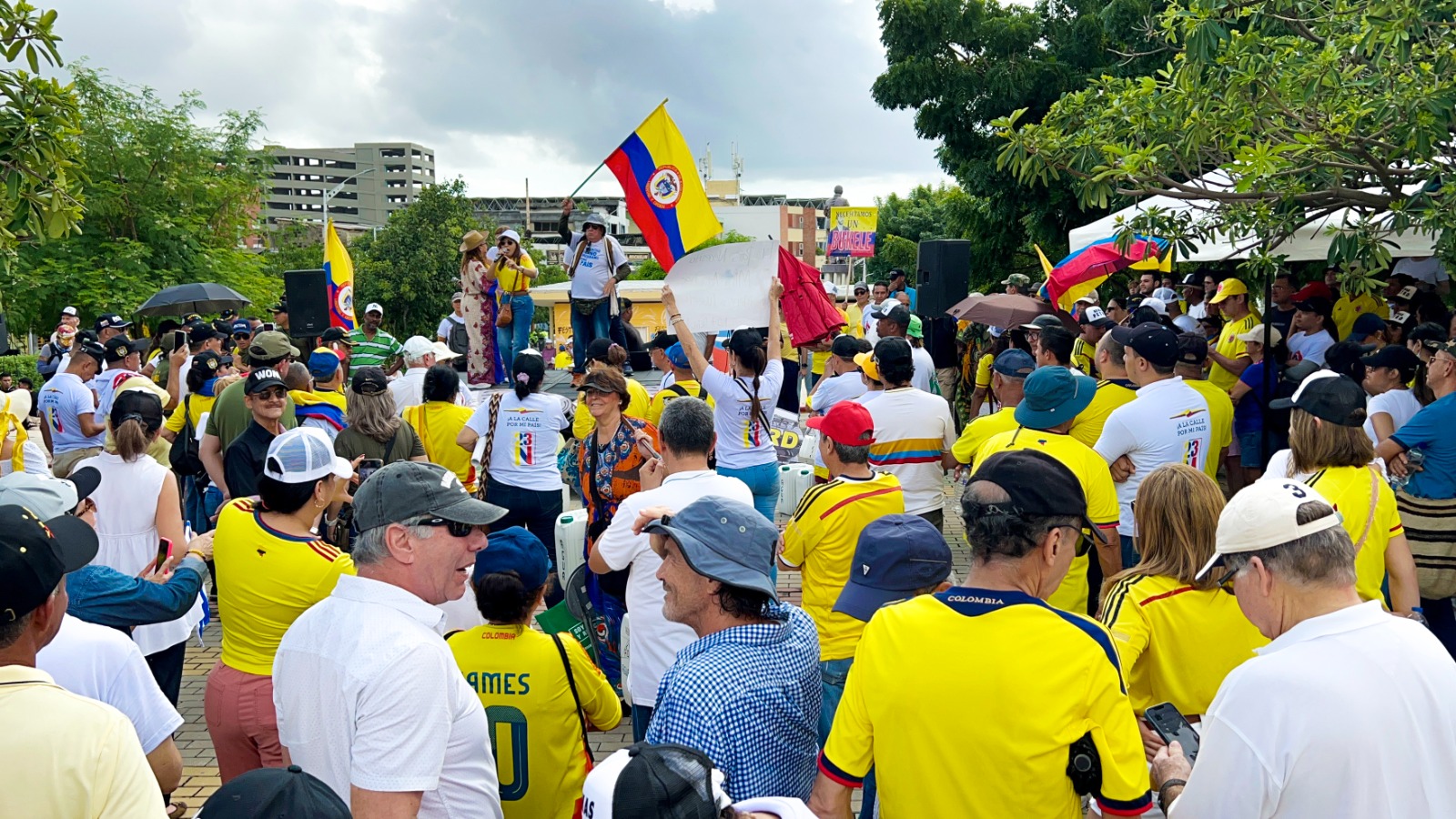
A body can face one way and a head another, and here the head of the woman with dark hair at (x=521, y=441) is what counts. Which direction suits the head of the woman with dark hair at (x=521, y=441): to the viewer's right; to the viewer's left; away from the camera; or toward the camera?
away from the camera

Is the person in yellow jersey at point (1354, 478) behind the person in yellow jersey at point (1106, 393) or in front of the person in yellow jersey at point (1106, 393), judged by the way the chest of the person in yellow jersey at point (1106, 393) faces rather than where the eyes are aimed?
behind

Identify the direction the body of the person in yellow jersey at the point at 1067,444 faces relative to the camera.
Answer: away from the camera

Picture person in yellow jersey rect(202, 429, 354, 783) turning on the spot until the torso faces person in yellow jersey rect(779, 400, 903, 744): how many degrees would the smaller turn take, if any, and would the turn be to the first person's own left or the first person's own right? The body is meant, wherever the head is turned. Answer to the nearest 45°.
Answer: approximately 45° to the first person's own right

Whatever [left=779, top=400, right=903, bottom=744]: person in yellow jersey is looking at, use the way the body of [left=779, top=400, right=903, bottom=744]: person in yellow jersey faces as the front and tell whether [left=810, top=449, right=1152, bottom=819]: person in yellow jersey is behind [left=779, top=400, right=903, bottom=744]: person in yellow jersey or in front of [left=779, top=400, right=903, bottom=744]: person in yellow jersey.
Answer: behind

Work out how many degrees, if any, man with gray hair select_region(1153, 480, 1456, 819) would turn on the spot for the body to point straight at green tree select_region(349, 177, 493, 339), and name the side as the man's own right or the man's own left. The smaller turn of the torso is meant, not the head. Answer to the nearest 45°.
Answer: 0° — they already face it

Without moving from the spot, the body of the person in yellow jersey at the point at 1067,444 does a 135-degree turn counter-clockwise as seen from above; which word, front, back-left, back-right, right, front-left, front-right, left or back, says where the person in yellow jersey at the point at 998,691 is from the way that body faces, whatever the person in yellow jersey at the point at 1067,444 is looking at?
front-left

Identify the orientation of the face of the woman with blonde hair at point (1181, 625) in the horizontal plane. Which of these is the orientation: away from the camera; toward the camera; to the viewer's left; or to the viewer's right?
away from the camera

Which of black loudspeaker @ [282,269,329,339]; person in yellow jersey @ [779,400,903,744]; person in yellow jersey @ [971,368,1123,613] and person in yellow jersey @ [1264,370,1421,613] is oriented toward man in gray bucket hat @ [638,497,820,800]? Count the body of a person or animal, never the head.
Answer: the black loudspeaker

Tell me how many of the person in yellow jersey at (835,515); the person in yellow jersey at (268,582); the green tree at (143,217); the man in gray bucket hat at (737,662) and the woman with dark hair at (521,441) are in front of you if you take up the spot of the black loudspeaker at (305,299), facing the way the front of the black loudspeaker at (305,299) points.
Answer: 4

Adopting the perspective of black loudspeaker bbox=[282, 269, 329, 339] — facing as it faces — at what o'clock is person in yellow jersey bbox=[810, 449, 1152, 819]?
The person in yellow jersey is roughly at 12 o'clock from the black loudspeaker.

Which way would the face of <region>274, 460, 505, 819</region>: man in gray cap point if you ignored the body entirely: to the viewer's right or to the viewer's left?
to the viewer's right

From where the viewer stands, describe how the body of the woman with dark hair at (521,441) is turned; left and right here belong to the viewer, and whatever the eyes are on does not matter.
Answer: facing away from the viewer

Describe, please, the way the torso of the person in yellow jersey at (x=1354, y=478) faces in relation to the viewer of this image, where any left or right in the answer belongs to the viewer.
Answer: facing away from the viewer and to the left of the viewer

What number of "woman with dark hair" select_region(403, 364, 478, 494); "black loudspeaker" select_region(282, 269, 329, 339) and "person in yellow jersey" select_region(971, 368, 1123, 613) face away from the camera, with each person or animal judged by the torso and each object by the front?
2

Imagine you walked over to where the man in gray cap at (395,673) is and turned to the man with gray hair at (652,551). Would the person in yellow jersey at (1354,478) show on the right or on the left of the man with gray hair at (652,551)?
right

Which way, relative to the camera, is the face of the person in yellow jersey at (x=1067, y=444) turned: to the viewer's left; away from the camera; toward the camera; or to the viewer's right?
away from the camera

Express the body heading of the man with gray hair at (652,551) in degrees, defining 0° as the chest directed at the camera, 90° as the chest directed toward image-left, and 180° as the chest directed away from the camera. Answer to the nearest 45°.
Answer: approximately 180°
